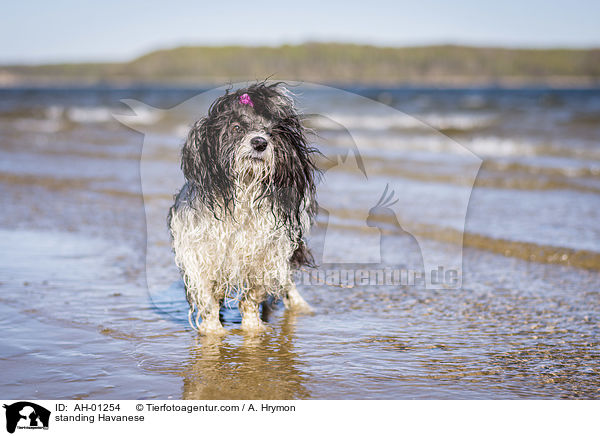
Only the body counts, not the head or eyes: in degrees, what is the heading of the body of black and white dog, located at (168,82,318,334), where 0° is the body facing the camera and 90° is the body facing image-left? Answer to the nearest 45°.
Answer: approximately 0°
